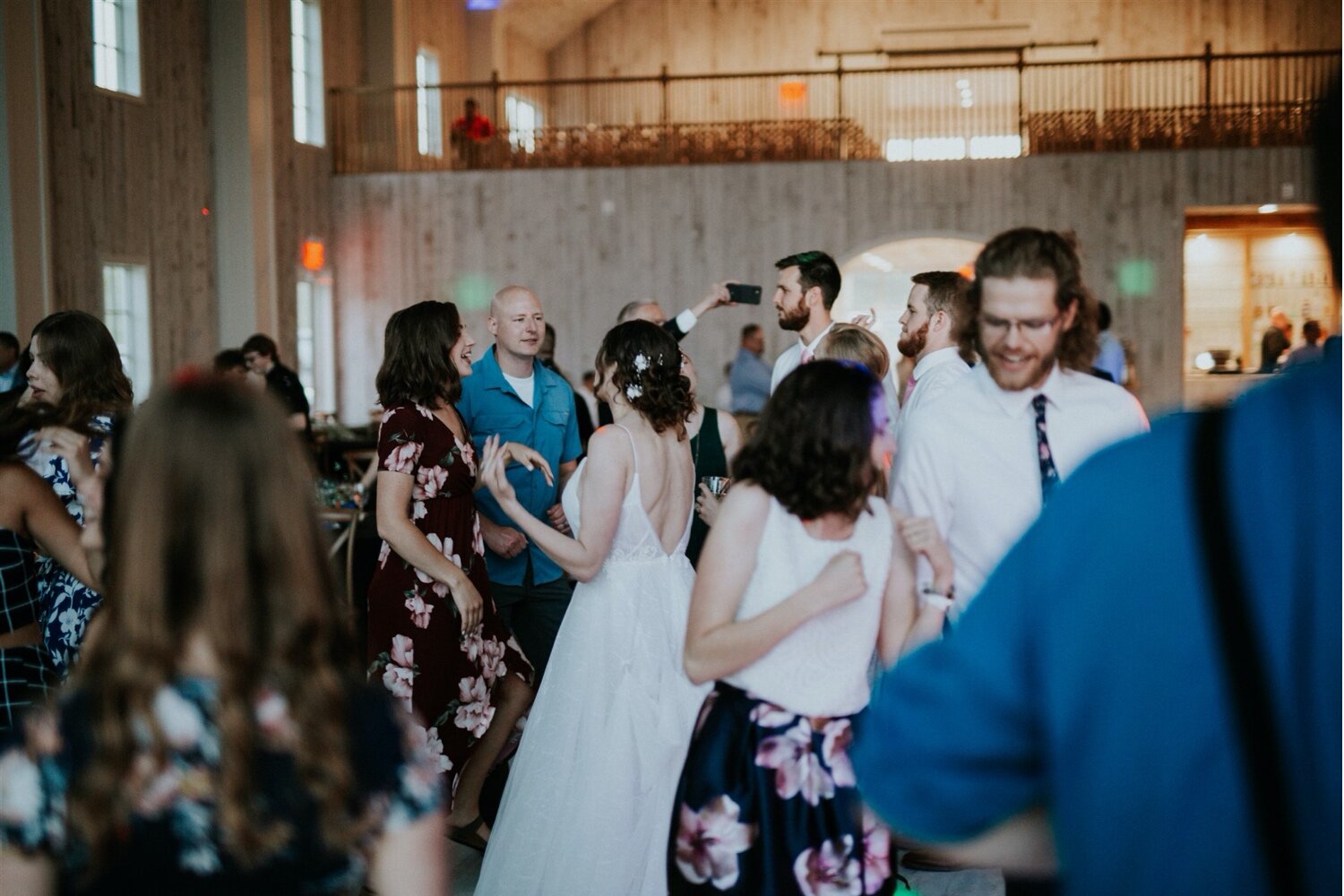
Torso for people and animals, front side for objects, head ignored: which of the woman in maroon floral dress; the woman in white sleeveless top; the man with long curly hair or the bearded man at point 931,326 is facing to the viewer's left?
the bearded man

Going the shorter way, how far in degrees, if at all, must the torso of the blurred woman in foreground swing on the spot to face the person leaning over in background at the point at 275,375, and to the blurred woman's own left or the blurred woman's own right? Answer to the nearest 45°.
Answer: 0° — they already face them

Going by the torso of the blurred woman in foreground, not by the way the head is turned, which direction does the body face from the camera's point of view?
away from the camera

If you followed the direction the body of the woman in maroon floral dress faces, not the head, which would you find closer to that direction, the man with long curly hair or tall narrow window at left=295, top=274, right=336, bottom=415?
the man with long curly hair

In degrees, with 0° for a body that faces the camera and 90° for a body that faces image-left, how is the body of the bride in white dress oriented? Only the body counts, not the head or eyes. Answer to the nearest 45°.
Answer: approximately 135°

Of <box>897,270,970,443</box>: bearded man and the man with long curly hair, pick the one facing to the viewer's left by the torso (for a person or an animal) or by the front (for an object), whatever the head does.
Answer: the bearded man

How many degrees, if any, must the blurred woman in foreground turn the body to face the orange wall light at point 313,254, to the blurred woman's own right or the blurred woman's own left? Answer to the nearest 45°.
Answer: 0° — they already face it

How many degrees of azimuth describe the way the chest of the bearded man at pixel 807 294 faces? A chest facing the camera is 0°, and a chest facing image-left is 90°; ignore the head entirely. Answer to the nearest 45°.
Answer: approximately 90°

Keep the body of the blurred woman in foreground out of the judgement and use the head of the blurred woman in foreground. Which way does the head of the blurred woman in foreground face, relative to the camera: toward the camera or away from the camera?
away from the camera

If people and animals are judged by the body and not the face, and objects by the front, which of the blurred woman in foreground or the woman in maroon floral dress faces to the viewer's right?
the woman in maroon floral dress

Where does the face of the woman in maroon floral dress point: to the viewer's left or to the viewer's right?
to the viewer's right

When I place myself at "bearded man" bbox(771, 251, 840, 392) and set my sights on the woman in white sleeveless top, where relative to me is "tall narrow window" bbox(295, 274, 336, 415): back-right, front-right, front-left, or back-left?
back-right

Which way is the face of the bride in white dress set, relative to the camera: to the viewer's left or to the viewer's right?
to the viewer's left

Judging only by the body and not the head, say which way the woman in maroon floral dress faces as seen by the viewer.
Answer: to the viewer's right
